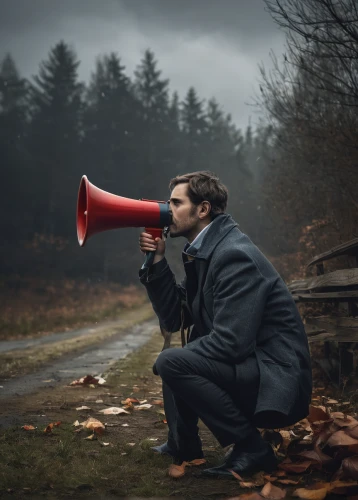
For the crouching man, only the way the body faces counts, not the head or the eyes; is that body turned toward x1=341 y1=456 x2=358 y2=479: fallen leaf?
no

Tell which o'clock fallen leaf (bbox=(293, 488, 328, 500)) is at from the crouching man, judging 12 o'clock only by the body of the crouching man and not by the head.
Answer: The fallen leaf is roughly at 8 o'clock from the crouching man.

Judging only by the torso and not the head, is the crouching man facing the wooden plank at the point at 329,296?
no

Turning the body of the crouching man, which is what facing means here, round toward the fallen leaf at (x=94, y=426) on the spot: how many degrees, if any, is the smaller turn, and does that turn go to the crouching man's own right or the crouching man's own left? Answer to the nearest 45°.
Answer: approximately 45° to the crouching man's own right

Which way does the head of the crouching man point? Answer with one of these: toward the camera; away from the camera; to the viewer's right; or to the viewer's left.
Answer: to the viewer's left

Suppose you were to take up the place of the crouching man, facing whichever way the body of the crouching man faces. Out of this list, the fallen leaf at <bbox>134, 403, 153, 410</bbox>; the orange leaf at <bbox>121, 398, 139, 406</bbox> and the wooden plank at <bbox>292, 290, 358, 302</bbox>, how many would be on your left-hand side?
0

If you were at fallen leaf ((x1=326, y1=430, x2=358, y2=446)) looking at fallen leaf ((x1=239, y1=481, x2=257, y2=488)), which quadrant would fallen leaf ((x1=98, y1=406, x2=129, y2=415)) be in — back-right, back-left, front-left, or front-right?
front-right

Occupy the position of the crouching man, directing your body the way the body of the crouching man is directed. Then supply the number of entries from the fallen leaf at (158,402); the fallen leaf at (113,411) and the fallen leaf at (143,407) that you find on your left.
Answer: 0

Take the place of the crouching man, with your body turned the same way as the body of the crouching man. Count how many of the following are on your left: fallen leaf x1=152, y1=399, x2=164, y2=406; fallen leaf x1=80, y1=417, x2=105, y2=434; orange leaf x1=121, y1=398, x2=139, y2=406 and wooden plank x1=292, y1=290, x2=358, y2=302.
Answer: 0

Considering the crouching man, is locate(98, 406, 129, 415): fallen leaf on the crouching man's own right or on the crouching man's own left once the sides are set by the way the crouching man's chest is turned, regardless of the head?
on the crouching man's own right

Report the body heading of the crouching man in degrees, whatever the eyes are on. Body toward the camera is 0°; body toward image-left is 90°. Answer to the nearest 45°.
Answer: approximately 90°
